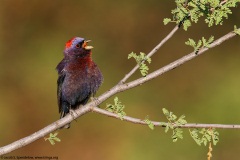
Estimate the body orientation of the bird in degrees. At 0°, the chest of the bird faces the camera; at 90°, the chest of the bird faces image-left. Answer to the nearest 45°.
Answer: approximately 315°
